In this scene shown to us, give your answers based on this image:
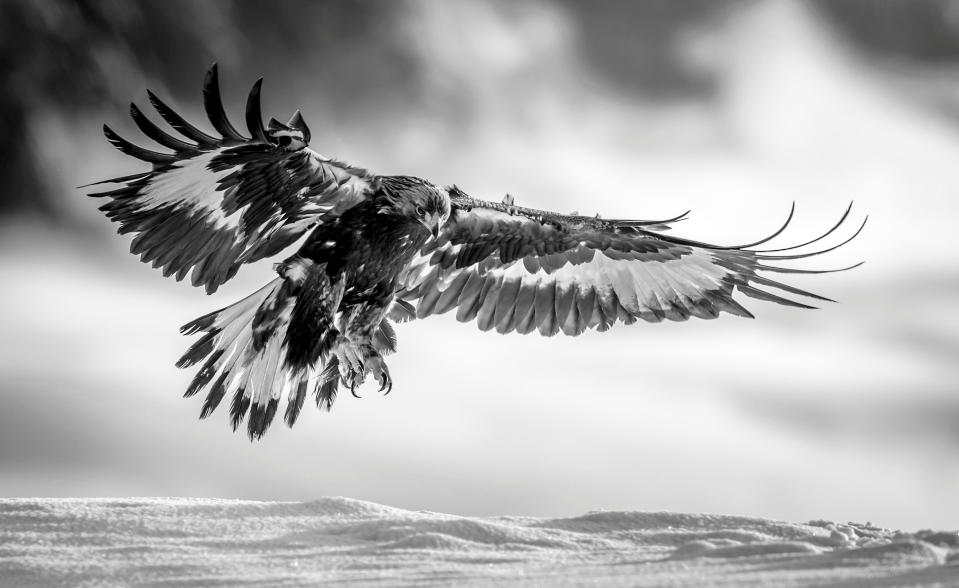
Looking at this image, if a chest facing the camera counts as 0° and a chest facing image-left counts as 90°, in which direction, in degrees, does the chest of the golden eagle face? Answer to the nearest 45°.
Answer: approximately 315°
